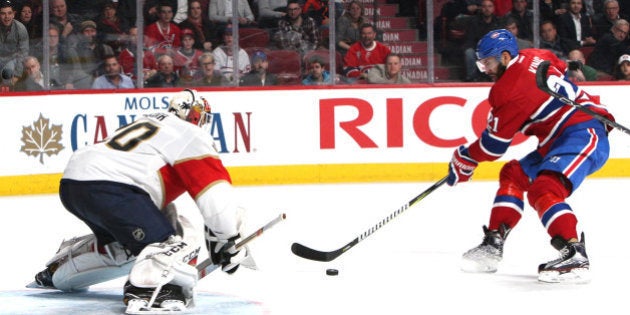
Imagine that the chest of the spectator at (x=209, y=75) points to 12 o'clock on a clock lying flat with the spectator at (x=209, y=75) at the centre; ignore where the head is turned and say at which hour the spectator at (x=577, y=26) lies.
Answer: the spectator at (x=577, y=26) is roughly at 9 o'clock from the spectator at (x=209, y=75).

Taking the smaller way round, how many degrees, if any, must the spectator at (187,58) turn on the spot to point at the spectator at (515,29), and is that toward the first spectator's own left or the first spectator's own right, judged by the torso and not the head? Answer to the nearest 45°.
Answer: approximately 90° to the first spectator's own left

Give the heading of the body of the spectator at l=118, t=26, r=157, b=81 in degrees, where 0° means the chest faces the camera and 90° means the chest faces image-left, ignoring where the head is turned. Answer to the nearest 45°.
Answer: approximately 0°
